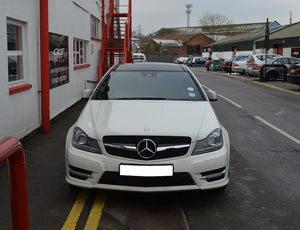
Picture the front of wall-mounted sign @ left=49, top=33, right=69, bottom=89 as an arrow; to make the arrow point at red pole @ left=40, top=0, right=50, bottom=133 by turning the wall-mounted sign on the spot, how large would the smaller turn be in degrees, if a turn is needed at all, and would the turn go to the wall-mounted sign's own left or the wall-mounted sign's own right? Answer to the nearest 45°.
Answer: approximately 45° to the wall-mounted sign's own right

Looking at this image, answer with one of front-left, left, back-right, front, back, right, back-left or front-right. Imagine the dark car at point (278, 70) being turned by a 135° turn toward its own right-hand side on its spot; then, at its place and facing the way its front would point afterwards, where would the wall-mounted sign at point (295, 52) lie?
front

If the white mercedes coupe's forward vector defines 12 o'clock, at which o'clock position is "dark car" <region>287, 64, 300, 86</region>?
The dark car is roughly at 7 o'clock from the white mercedes coupe.

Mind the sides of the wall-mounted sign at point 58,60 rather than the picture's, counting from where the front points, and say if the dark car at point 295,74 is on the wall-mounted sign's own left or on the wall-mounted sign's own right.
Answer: on the wall-mounted sign's own left

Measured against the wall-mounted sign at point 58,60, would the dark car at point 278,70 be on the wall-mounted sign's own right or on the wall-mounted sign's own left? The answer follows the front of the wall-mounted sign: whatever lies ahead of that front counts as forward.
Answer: on the wall-mounted sign's own left

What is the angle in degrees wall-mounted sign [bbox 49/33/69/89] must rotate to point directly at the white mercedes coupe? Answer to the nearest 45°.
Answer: approximately 45° to its right

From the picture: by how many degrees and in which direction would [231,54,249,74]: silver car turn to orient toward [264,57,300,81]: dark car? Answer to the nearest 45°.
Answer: approximately 135° to its right

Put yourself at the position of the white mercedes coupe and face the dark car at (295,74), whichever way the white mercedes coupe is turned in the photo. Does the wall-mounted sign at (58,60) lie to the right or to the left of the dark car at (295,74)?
left

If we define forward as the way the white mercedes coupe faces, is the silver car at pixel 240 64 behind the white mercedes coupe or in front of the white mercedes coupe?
behind
